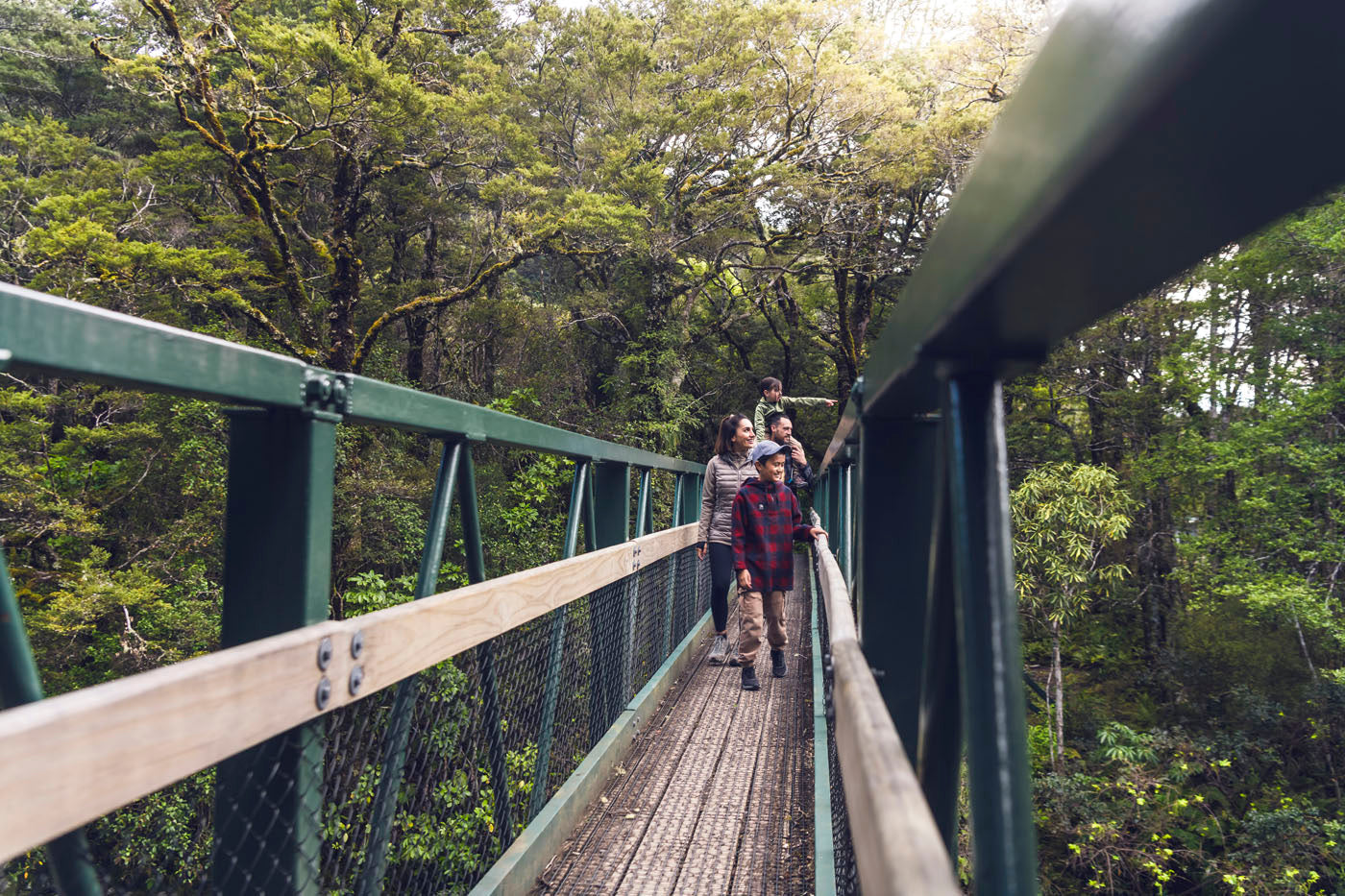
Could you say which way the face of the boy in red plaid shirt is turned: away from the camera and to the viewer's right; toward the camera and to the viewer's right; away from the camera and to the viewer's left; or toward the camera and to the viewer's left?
toward the camera and to the viewer's right

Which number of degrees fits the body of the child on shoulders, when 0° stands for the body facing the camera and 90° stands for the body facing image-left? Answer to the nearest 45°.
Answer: approximately 315°

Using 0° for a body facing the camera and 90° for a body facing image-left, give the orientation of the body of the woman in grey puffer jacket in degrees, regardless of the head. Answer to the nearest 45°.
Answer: approximately 315°

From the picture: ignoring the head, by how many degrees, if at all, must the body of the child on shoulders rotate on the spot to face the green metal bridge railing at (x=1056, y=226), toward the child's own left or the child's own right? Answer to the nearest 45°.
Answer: approximately 45° to the child's own right

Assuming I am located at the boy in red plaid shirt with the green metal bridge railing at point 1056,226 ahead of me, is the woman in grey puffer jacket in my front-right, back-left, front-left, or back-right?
back-right

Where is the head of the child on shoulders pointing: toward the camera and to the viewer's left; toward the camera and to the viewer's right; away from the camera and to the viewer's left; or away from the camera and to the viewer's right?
toward the camera and to the viewer's right

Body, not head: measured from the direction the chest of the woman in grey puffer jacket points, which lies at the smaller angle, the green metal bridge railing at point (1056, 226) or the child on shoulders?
the green metal bridge railing

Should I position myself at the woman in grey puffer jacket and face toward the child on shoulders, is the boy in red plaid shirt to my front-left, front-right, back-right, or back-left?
back-right

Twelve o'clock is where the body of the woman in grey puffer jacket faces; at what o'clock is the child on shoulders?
The child on shoulders is roughly at 8 o'clock from the woman in grey puffer jacket.

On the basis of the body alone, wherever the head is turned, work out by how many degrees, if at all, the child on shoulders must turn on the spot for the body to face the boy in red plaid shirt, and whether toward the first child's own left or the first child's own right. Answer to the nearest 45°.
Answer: approximately 45° to the first child's own right
